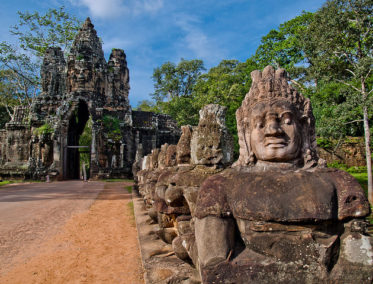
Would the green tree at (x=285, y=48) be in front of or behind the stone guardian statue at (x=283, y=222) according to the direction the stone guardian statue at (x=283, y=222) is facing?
behind

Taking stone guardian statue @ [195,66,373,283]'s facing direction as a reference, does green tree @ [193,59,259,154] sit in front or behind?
behind

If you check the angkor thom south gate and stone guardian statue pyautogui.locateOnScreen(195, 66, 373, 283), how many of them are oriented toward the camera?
2

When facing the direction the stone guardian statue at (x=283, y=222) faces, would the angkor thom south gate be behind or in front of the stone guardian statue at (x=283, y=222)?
behind

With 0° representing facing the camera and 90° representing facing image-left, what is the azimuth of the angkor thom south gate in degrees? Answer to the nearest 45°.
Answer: approximately 0°

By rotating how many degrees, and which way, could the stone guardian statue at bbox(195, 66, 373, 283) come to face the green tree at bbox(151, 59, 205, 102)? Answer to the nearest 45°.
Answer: approximately 180°

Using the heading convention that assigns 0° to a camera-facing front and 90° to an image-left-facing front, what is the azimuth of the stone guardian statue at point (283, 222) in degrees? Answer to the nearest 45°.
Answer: approximately 0°

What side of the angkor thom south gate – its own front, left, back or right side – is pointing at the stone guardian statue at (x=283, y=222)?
front

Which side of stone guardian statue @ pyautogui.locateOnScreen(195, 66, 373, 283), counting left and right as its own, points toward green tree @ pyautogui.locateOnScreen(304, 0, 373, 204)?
back

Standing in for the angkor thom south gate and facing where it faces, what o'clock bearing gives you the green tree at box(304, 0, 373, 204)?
The green tree is roughly at 11 o'clock from the angkor thom south gate.
